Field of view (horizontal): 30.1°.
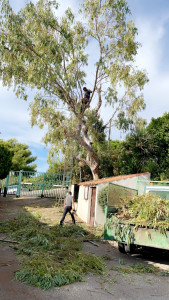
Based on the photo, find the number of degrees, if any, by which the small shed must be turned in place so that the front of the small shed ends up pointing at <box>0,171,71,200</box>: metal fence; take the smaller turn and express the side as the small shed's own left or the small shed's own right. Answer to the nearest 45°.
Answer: approximately 90° to the small shed's own right

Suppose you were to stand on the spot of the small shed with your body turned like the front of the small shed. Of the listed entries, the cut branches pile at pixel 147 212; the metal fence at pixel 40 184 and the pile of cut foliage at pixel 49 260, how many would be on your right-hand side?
1

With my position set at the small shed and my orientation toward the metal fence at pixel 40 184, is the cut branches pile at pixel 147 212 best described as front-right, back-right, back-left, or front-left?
back-left

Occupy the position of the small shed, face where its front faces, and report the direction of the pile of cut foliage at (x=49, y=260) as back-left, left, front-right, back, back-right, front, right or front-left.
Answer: front-left

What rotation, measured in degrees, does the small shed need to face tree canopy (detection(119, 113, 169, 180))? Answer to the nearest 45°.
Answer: approximately 180°

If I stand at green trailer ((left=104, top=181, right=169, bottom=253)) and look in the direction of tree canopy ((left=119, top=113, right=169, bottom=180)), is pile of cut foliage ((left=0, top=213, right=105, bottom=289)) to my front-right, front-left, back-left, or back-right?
back-left

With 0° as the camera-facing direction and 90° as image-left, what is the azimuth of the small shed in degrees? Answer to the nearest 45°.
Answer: approximately 45°

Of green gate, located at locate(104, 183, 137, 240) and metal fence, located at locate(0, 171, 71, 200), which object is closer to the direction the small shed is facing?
the metal fence

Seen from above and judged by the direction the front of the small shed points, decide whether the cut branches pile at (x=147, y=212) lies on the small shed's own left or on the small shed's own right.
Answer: on the small shed's own left
